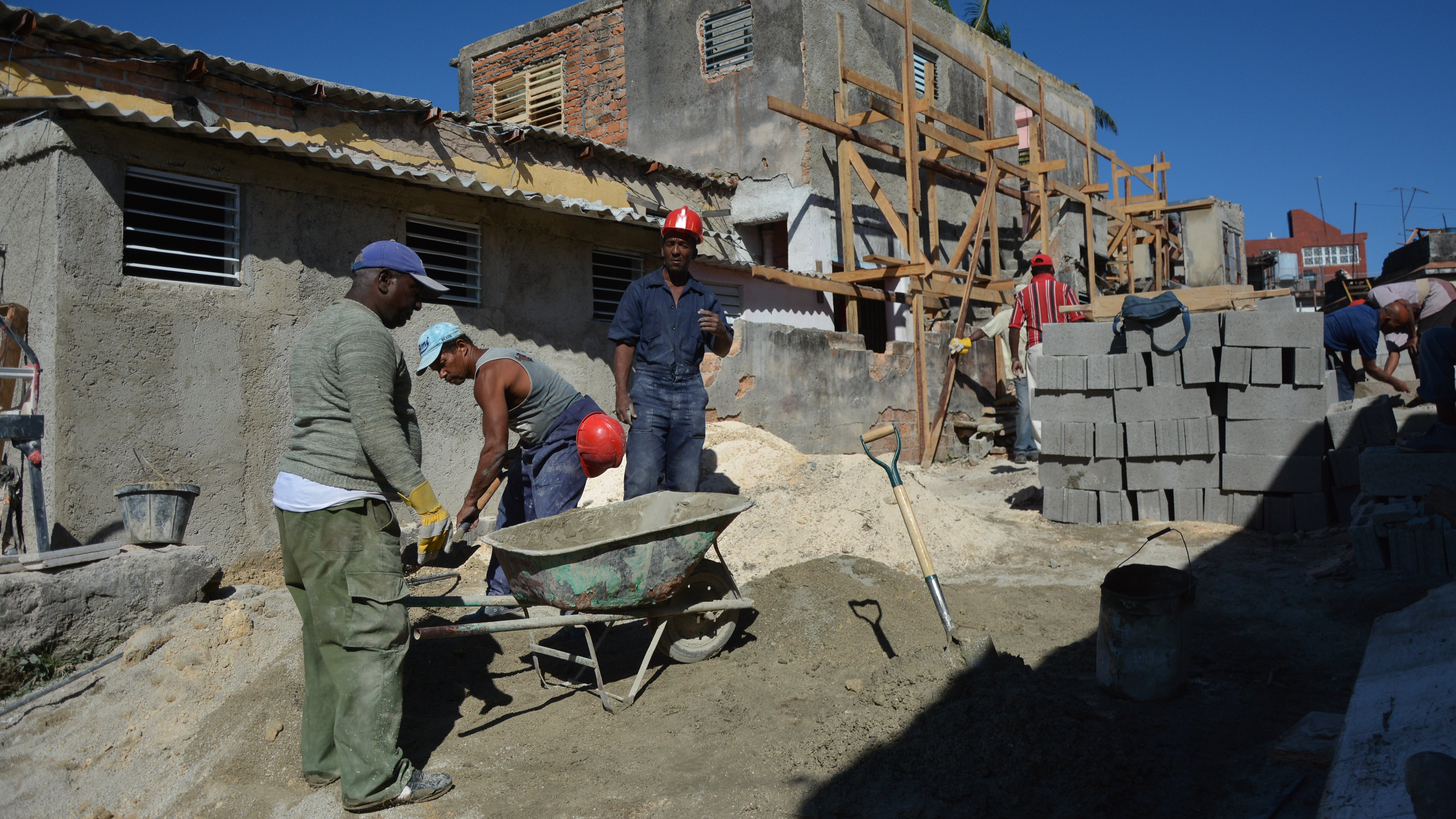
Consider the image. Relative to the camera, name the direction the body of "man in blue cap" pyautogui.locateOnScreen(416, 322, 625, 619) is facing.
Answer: to the viewer's left

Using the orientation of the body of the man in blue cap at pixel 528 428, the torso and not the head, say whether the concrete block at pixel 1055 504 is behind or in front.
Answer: behind

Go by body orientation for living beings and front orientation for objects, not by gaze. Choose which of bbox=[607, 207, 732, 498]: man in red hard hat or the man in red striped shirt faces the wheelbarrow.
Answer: the man in red hard hat

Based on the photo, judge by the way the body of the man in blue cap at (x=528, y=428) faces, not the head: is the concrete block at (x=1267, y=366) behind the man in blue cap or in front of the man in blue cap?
behind

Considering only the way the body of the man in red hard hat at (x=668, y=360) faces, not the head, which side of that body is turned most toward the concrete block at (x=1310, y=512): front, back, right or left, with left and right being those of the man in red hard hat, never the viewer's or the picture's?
left

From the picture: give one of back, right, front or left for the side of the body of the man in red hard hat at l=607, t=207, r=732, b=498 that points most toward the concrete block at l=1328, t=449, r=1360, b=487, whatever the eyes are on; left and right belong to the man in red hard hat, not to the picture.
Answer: left
